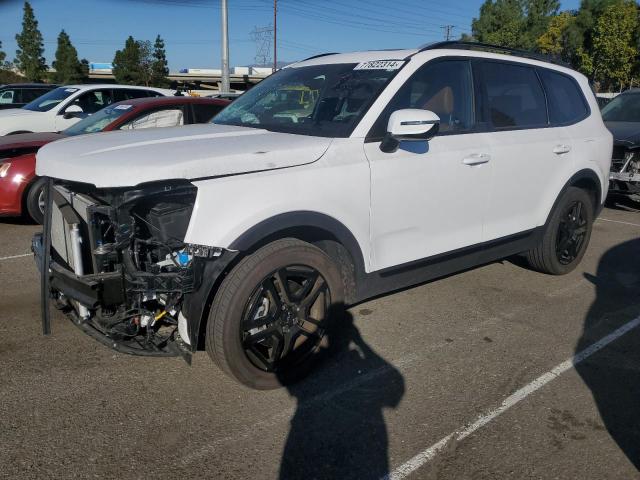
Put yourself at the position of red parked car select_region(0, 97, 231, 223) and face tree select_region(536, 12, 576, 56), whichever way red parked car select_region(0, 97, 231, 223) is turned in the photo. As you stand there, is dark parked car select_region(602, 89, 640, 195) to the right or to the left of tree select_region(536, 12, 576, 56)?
right

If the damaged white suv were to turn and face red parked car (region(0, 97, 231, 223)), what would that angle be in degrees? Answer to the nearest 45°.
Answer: approximately 90° to its right

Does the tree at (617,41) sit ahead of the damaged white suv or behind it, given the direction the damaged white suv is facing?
behind

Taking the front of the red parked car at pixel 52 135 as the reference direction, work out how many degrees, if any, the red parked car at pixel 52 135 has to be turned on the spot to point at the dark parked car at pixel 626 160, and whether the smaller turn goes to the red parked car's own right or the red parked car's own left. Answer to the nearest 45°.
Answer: approximately 135° to the red parked car's own left

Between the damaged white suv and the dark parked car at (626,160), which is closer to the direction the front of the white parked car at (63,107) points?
the damaged white suv

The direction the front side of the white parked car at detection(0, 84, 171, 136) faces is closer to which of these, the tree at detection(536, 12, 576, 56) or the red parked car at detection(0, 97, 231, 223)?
the red parked car

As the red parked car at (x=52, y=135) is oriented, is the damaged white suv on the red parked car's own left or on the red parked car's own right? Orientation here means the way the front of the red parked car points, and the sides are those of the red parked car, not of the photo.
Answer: on the red parked car's own left

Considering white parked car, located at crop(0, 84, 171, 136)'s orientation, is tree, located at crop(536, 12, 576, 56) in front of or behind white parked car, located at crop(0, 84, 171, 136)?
behind

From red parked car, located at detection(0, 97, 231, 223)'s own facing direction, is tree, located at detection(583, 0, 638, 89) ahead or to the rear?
to the rear
